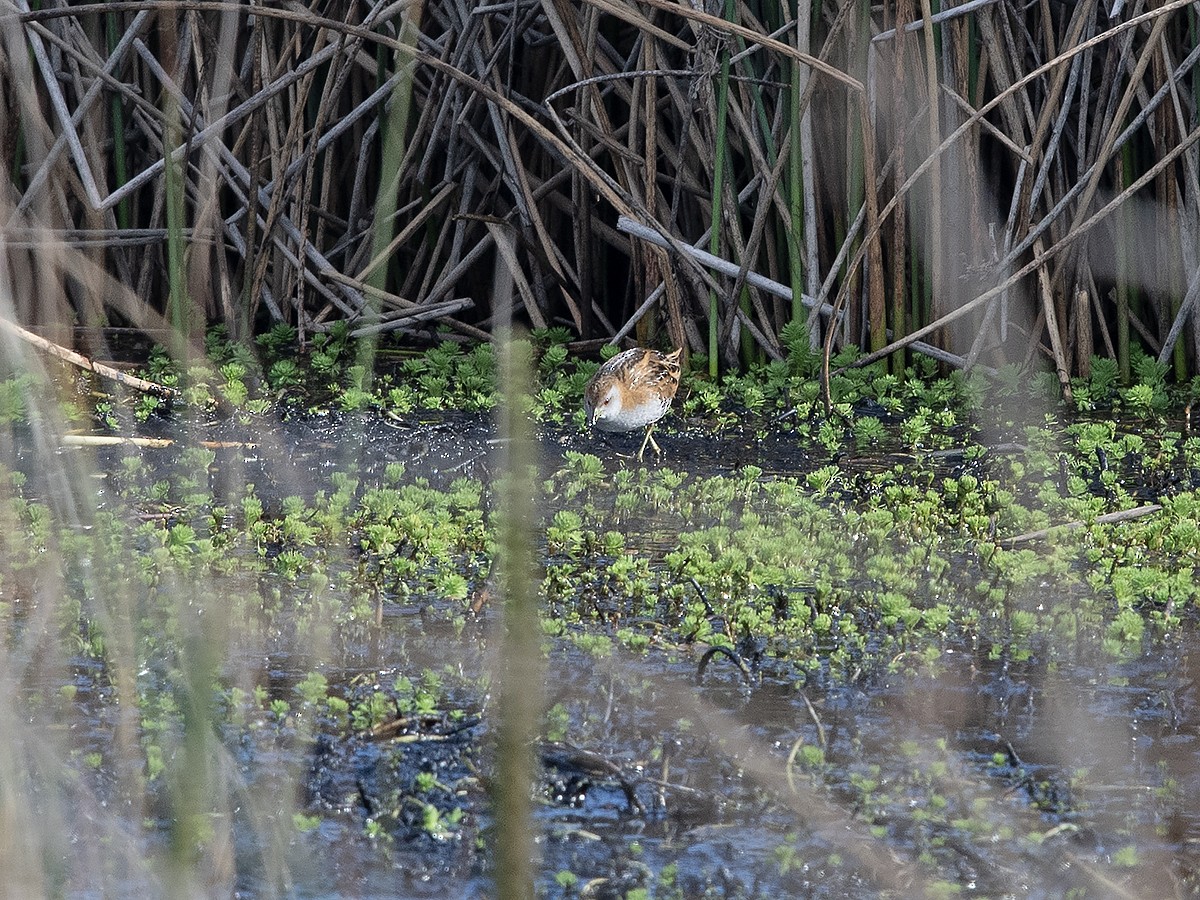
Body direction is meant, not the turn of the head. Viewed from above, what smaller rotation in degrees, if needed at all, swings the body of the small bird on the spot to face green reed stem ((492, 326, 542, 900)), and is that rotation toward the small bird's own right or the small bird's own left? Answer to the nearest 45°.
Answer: approximately 45° to the small bird's own left

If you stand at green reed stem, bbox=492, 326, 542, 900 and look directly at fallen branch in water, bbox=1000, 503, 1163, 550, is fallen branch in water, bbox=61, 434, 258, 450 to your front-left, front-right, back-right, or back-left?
front-left

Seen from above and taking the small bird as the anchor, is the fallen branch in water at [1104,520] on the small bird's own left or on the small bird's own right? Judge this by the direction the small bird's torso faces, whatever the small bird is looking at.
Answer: on the small bird's own left

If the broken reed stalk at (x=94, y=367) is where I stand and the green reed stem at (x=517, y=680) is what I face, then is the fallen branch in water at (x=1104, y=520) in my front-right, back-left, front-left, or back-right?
front-left

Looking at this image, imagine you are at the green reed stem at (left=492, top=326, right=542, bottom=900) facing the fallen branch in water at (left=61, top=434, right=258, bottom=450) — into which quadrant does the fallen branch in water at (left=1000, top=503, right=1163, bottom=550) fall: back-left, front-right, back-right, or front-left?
front-right

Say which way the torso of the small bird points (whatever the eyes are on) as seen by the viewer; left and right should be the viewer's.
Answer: facing the viewer and to the left of the viewer

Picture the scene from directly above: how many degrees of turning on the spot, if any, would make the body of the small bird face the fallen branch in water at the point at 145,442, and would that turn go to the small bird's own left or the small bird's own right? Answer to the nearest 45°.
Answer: approximately 45° to the small bird's own right

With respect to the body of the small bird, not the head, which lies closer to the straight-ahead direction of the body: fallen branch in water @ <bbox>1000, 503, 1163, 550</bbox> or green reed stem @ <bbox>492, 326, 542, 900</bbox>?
the green reed stem

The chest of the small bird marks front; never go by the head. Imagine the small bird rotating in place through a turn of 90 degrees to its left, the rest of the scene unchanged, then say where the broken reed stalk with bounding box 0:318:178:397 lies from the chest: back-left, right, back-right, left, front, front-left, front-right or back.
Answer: back-right
